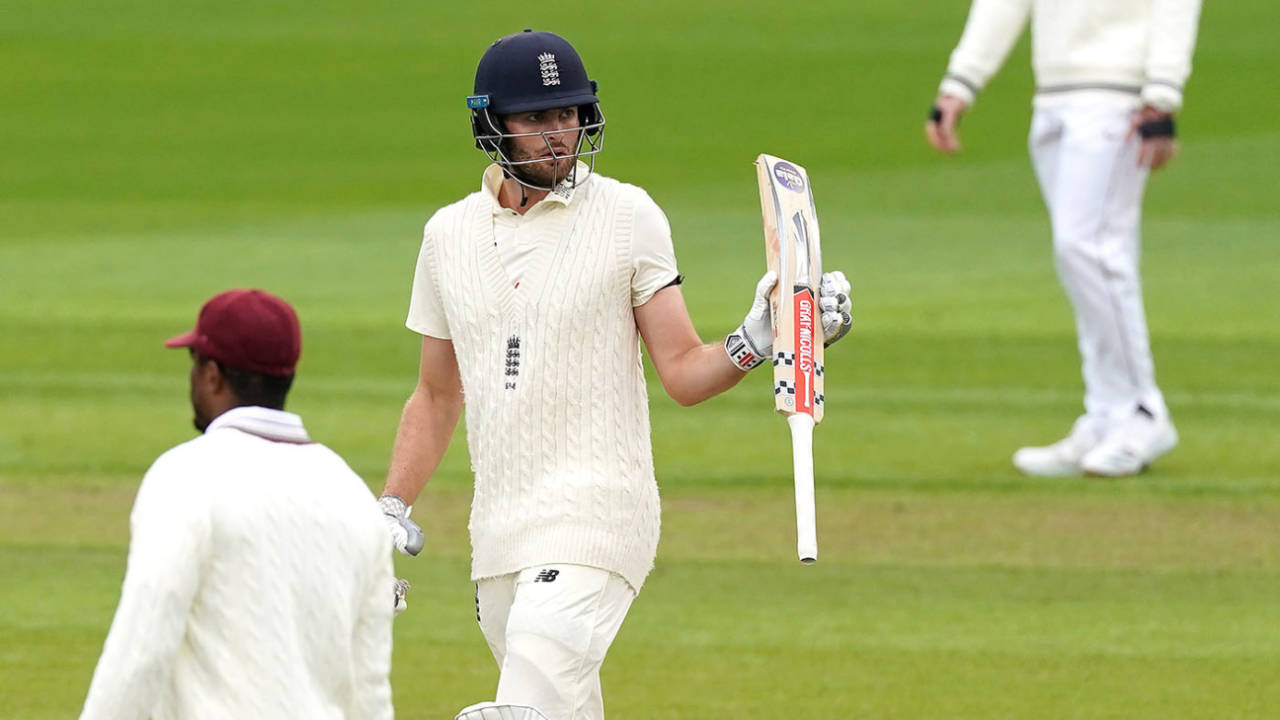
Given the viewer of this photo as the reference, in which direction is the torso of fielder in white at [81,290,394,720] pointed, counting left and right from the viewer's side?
facing away from the viewer and to the left of the viewer

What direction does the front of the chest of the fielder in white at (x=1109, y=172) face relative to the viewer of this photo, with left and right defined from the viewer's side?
facing the viewer and to the left of the viewer

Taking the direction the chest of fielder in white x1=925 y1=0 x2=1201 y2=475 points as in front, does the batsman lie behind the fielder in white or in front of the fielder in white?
in front

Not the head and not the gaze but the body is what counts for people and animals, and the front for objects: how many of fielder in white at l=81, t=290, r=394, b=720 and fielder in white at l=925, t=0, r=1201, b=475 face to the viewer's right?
0

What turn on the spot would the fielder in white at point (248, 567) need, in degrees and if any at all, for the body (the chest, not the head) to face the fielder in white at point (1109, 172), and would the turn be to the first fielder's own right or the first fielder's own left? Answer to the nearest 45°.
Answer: approximately 90° to the first fielder's own right

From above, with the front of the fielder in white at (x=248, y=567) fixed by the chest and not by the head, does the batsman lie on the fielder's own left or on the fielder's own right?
on the fielder's own right
